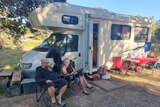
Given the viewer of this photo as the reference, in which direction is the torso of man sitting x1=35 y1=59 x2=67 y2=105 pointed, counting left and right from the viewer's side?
facing the viewer and to the right of the viewer

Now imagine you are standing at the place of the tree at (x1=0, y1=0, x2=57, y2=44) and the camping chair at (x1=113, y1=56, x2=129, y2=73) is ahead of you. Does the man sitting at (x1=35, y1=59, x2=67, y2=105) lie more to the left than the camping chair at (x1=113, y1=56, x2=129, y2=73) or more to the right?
right

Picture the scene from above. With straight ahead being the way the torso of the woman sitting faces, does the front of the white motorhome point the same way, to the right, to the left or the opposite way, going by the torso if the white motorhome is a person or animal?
to the right

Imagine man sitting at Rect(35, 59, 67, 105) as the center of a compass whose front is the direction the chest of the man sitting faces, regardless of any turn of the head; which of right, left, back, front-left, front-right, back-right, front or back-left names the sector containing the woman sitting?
left

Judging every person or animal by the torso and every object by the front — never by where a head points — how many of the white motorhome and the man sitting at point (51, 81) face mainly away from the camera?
0

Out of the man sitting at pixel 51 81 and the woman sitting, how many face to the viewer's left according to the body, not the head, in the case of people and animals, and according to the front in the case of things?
0

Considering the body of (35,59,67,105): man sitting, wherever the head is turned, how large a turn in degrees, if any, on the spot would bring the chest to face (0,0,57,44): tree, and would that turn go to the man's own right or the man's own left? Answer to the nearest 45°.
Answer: approximately 180°

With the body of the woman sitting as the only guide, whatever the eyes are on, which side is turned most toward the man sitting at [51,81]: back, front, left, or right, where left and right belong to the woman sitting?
right

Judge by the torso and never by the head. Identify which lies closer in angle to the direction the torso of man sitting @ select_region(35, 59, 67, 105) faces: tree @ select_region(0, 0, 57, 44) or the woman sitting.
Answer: the woman sitting

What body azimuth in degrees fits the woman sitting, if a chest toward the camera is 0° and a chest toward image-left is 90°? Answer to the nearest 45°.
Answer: approximately 315°

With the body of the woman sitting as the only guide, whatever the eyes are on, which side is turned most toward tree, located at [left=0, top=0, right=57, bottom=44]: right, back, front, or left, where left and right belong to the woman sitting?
back

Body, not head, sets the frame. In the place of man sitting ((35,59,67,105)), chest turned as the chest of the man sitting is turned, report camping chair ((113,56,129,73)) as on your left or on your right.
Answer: on your left
